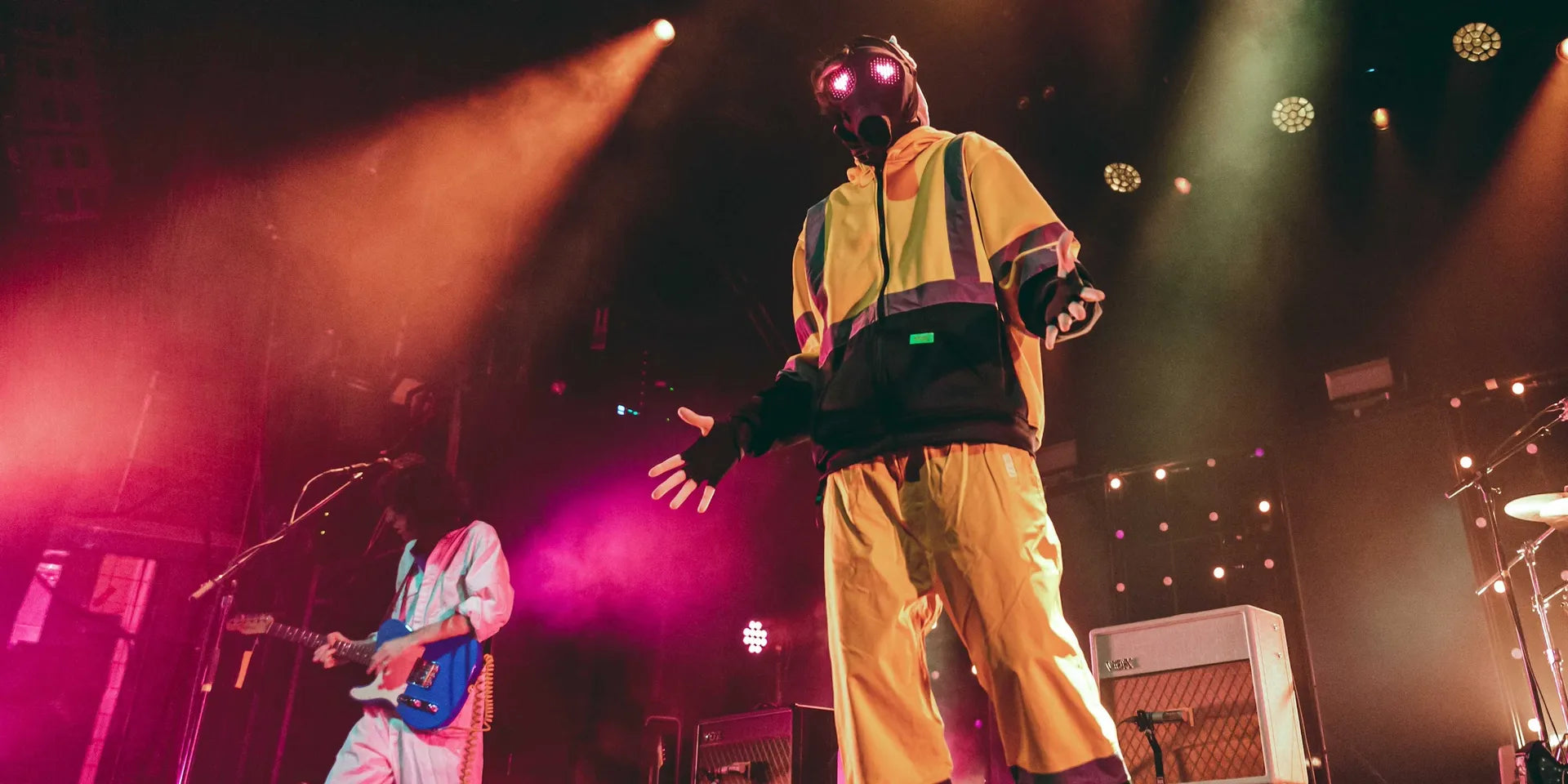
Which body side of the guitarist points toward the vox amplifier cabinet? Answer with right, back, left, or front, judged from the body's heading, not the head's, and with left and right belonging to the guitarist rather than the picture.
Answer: left

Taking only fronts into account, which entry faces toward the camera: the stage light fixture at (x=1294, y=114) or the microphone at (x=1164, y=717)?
the stage light fixture

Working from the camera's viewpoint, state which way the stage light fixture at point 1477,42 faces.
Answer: facing the viewer

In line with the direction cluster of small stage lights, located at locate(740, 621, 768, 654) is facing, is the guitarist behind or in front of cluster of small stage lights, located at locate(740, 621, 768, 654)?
in front

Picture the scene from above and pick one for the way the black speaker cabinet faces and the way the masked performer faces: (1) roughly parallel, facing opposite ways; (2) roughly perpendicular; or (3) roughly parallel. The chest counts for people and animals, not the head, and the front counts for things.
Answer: roughly parallel

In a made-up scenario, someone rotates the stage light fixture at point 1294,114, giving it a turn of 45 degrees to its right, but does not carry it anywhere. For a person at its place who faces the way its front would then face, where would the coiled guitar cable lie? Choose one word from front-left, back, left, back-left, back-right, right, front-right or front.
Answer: front

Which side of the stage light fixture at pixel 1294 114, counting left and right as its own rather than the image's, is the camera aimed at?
front

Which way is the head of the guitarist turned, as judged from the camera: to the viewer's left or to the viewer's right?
to the viewer's left

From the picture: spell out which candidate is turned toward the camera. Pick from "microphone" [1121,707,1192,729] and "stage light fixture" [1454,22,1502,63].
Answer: the stage light fixture

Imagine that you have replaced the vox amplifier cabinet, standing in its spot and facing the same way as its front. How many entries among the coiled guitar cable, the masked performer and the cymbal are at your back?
1

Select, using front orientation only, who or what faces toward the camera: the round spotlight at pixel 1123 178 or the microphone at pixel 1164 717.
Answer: the round spotlight

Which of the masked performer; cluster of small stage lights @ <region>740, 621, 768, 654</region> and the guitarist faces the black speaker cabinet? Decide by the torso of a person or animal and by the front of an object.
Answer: the cluster of small stage lights

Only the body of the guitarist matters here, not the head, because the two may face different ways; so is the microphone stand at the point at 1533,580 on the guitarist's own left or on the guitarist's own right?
on the guitarist's own left
